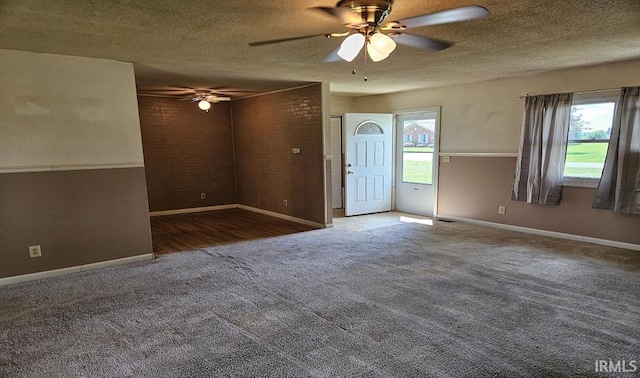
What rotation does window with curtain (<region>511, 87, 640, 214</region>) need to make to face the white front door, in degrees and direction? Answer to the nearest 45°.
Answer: approximately 45° to its right

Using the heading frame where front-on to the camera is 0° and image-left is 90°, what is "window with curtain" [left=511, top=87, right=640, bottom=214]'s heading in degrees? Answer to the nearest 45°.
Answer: approximately 45°
